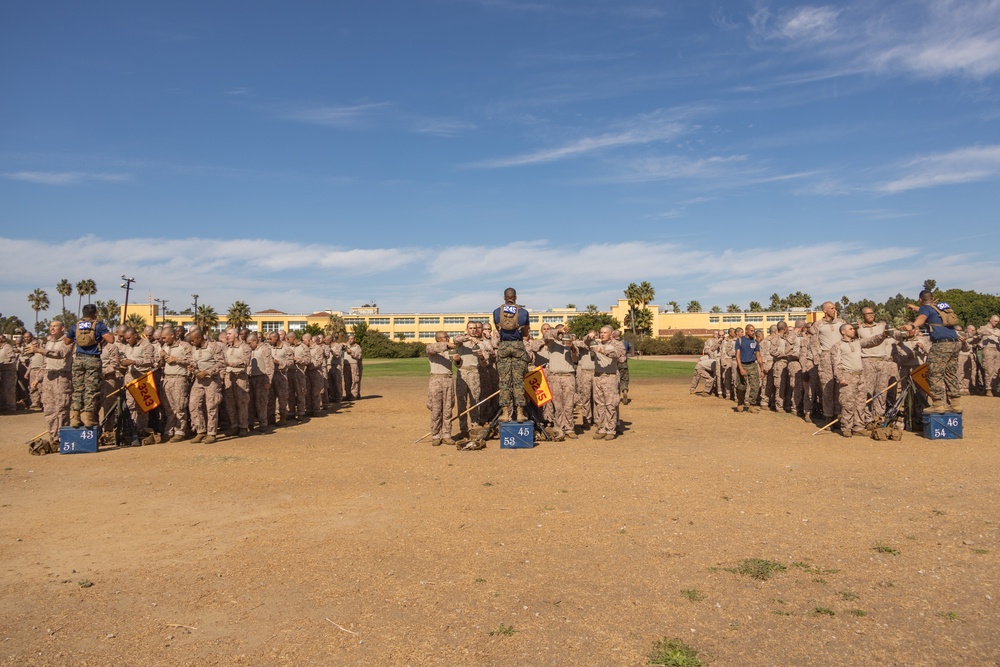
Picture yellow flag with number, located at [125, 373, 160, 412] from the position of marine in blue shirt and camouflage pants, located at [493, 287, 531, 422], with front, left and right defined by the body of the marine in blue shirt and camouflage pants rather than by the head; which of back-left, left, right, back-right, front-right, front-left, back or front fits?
left

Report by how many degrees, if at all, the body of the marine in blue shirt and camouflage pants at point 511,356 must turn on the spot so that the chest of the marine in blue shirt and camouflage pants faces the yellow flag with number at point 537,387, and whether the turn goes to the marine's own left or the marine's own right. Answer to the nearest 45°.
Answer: approximately 45° to the marine's own right

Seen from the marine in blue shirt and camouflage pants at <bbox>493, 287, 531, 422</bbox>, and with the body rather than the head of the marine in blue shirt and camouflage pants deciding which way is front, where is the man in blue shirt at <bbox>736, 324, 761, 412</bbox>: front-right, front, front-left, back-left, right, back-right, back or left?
front-right

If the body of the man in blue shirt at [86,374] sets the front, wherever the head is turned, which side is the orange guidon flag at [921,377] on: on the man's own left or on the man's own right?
on the man's own right

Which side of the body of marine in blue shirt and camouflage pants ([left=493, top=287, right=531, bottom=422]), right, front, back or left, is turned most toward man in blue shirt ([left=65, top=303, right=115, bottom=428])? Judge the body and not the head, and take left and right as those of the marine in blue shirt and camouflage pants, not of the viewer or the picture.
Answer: left

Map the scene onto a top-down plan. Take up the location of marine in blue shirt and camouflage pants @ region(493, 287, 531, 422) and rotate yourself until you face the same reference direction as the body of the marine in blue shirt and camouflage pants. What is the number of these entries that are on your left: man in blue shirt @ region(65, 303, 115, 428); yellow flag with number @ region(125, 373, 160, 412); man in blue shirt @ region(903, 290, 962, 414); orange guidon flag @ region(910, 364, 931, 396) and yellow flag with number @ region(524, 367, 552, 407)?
2

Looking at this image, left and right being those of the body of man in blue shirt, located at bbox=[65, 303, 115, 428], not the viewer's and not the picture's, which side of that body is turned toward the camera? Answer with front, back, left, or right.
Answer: back

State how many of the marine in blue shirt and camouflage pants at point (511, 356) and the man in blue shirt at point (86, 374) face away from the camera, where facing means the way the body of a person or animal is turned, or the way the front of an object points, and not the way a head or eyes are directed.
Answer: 2

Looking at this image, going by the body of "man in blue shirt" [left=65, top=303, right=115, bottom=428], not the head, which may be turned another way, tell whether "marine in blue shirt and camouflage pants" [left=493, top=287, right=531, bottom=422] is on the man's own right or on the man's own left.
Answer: on the man's own right

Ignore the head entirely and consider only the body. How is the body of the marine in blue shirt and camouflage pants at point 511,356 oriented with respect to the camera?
away from the camera

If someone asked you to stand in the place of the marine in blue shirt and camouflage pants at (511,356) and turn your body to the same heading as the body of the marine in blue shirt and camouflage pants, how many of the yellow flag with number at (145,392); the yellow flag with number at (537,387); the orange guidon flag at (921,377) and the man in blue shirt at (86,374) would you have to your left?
2

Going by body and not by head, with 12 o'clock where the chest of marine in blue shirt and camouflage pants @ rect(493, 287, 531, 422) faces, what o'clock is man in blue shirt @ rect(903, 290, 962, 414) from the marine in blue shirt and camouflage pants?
The man in blue shirt is roughly at 3 o'clock from the marine in blue shirt and camouflage pants.
